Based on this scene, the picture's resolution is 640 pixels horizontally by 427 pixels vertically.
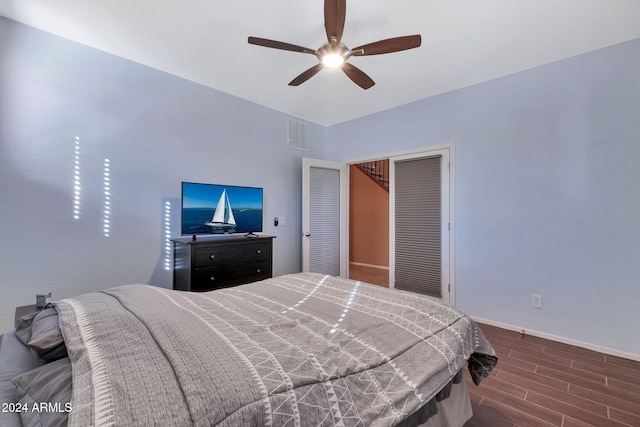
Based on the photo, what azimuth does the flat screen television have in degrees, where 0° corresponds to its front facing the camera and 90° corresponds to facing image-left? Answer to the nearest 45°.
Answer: approximately 315°

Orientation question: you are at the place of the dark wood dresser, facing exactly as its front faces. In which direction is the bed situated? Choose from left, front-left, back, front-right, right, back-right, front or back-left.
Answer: front-right

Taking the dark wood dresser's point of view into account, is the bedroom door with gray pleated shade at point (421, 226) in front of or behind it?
in front

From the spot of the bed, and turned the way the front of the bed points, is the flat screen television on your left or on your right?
on your left

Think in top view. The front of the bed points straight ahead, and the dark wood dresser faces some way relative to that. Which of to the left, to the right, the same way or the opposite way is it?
to the right

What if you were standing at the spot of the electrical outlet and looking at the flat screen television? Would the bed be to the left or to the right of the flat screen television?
left

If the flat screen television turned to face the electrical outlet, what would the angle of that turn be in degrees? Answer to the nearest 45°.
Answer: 0° — it already faces it

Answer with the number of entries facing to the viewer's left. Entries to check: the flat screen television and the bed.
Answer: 0

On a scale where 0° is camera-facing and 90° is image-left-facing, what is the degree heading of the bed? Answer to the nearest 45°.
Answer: approximately 225°

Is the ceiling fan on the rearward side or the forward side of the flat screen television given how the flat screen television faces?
on the forward side
